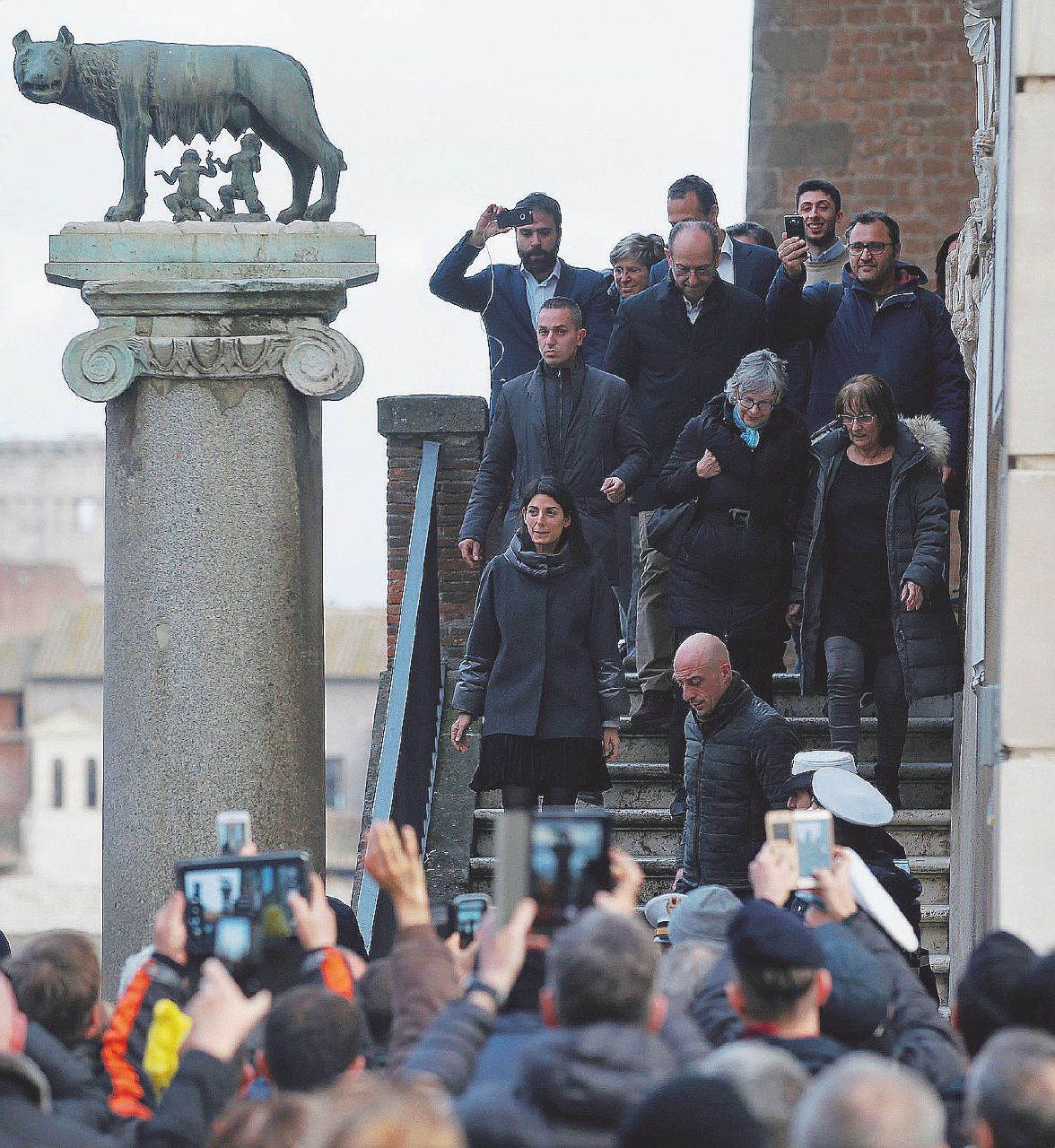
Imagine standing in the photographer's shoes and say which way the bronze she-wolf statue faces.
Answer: facing to the left of the viewer

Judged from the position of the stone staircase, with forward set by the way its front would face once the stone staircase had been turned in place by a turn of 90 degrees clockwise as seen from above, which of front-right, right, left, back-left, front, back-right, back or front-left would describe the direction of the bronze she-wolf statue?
front-left

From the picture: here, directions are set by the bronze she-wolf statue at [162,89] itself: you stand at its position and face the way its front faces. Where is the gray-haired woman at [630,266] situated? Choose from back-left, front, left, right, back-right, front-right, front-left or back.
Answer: back-right

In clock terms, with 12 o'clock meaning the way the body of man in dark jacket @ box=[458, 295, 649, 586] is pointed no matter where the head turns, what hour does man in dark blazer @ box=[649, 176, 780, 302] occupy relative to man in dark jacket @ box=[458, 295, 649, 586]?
man in dark blazer @ box=[649, 176, 780, 302] is roughly at 7 o'clock from man in dark jacket @ box=[458, 295, 649, 586].

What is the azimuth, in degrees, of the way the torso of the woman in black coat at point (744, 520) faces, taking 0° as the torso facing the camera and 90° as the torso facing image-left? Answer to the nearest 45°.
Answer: approximately 0°

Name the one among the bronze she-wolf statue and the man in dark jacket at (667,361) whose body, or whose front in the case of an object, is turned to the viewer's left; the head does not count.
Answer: the bronze she-wolf statue

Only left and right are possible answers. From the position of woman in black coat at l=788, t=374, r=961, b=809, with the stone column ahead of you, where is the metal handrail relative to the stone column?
right

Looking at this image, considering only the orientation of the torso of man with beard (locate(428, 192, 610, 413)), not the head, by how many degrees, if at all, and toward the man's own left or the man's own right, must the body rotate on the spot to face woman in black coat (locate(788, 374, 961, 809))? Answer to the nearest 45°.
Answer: approximately 45° to the man's own left
